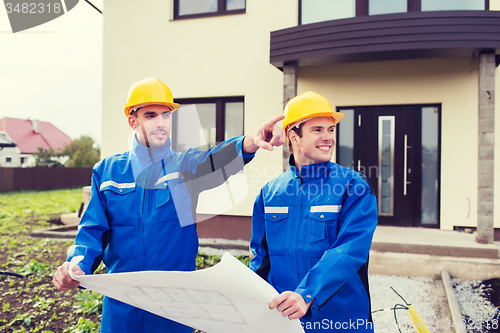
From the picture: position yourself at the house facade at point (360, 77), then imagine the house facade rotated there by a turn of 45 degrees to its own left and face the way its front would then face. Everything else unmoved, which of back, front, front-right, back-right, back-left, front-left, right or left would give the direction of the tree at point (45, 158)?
back

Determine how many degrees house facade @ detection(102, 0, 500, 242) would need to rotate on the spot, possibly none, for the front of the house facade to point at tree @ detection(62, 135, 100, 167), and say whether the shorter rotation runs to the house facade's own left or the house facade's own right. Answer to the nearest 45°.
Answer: approximately 135° to the house facade's own right

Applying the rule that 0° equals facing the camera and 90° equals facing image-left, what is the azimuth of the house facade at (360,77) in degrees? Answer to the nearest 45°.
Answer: approximately 0°
